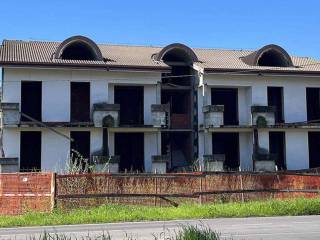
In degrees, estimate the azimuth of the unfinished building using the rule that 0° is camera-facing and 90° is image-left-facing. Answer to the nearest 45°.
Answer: approximately 0°
